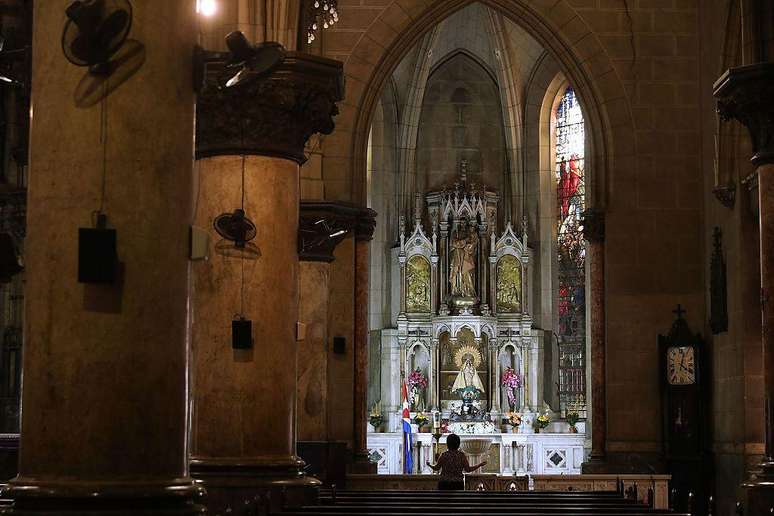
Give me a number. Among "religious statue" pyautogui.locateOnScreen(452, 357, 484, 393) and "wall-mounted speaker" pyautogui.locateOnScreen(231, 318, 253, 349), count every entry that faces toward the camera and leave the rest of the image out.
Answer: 2

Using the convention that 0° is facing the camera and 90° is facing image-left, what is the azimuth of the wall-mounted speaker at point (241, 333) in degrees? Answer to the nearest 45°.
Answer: approximately 0°

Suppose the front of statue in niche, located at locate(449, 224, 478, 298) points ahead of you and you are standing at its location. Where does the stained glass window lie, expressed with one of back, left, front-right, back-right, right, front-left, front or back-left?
left

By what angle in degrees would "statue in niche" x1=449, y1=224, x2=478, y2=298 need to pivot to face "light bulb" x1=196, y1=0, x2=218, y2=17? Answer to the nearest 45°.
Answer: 0° — it already faces it

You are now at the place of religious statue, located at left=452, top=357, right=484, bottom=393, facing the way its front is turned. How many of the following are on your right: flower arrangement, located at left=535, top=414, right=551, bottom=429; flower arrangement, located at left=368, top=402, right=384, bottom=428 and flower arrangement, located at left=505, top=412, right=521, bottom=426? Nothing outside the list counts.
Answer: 1
